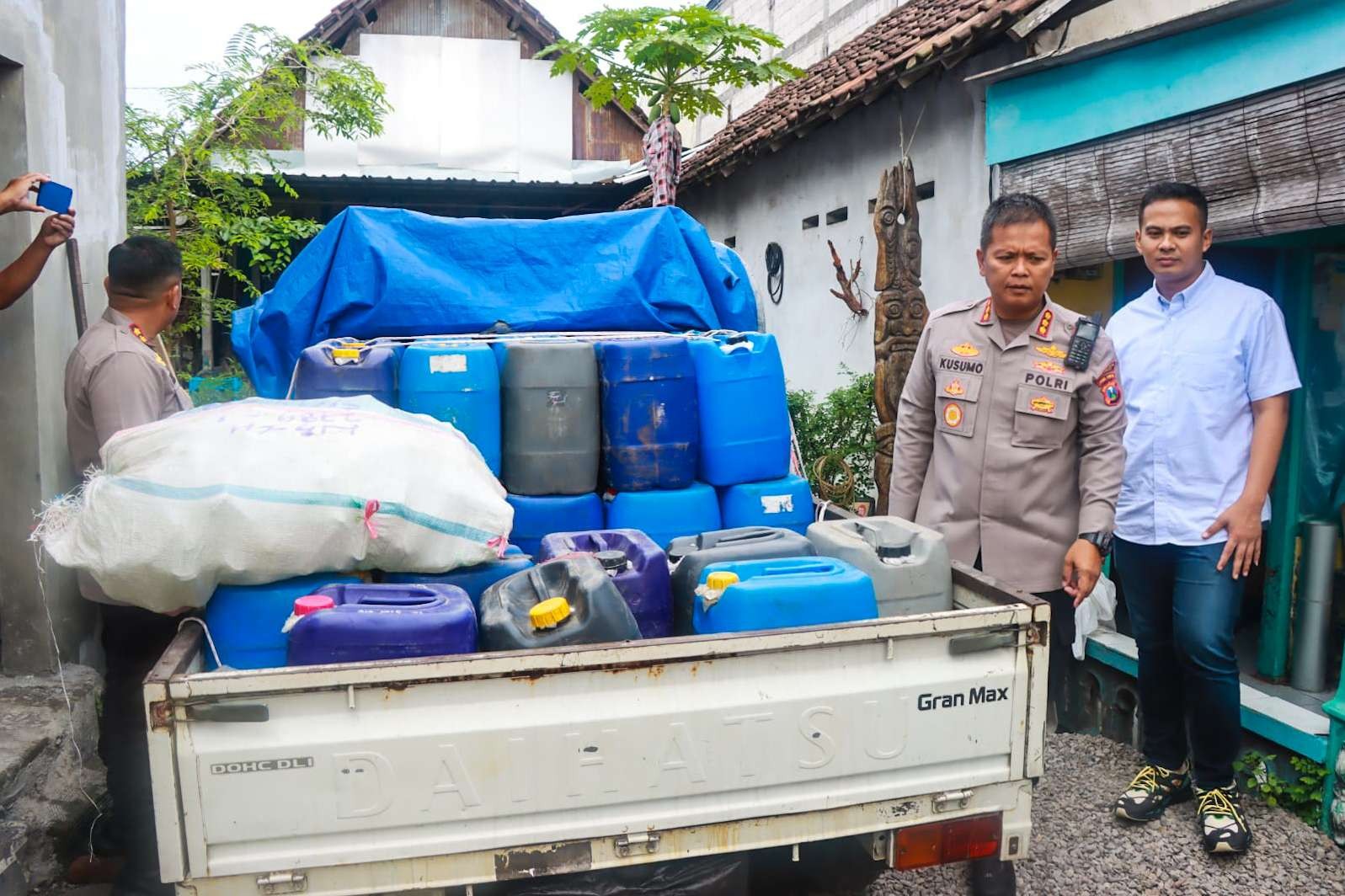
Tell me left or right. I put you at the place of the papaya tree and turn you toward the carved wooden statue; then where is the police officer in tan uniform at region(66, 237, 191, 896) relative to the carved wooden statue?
right

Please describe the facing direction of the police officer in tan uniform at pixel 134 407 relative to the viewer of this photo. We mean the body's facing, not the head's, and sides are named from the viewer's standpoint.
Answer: facing away from the viewer and to the right of the viewer

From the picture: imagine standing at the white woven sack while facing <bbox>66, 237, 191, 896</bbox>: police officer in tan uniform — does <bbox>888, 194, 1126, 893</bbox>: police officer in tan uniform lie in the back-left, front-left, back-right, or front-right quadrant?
back-right

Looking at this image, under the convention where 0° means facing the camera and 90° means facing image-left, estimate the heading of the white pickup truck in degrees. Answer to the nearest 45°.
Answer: approximately 180°

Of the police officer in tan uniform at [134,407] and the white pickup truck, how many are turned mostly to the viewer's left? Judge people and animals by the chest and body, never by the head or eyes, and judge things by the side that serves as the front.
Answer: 0
